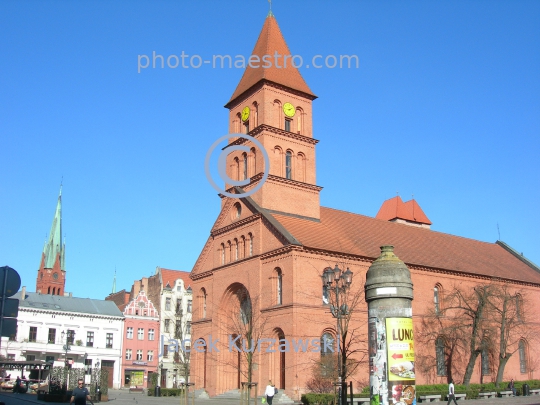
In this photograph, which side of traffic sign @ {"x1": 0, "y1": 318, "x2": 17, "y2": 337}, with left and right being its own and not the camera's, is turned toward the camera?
back

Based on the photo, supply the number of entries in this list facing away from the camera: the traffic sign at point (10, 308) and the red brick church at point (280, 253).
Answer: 1

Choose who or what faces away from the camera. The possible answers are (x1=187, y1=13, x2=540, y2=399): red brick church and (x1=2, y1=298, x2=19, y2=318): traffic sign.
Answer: the traffic sign

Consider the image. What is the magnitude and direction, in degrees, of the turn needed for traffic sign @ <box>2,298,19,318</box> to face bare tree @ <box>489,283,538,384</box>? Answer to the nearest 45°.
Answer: approximately 45° to its right

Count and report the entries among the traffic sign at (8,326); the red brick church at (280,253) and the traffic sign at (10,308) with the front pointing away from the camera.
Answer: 2

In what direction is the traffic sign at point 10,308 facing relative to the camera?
away from the camera

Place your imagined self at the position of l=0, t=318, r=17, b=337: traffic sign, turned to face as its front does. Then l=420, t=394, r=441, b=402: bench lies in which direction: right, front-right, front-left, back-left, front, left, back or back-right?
front-right

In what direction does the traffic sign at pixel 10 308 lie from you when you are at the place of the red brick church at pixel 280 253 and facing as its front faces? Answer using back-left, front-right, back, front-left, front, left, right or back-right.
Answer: front-left

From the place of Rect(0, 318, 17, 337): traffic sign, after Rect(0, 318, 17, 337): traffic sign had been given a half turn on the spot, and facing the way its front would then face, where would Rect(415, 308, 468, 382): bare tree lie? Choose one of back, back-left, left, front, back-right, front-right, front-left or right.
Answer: back-left

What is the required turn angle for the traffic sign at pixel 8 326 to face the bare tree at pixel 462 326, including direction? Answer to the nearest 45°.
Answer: approximately 45° to its right
